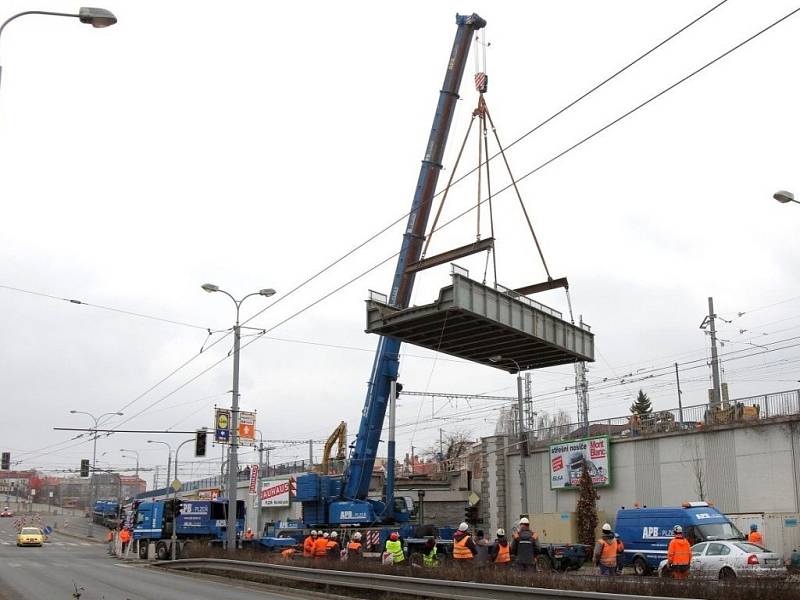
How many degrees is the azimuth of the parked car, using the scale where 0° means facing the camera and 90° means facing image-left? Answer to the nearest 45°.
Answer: approximately 135°

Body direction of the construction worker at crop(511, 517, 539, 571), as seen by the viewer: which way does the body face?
away from the camera

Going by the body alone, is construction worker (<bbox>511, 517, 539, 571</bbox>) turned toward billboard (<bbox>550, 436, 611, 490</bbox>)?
yes
